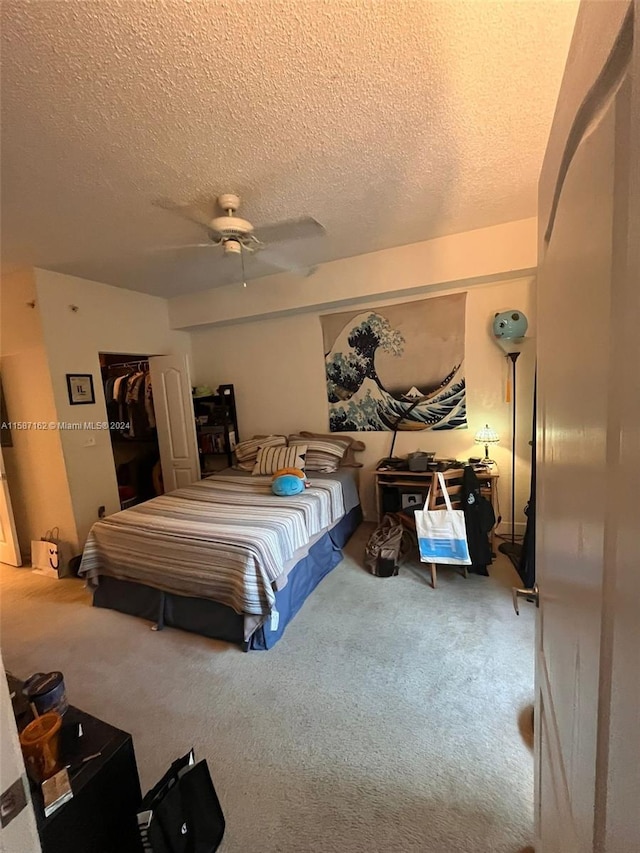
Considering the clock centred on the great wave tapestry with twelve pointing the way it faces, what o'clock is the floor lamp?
The floor lamp is roughly at 8 o'clock from the great wave tapestry.

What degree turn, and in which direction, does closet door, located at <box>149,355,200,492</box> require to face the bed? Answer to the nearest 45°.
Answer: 0° — it already faces it

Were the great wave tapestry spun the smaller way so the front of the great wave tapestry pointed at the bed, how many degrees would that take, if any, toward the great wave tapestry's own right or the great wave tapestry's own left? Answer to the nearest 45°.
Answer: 0° — it already faces it

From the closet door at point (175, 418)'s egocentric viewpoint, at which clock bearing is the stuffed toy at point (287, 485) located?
The stuffed toy is roughly at 11 o'clock from the closet door.

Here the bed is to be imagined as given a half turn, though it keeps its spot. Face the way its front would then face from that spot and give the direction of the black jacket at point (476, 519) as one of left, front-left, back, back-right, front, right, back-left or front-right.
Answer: front-right

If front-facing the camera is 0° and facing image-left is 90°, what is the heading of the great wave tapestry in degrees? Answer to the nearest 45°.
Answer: approximately 45°

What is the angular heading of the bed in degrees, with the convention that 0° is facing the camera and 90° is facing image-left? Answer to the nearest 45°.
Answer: approximately 45°
